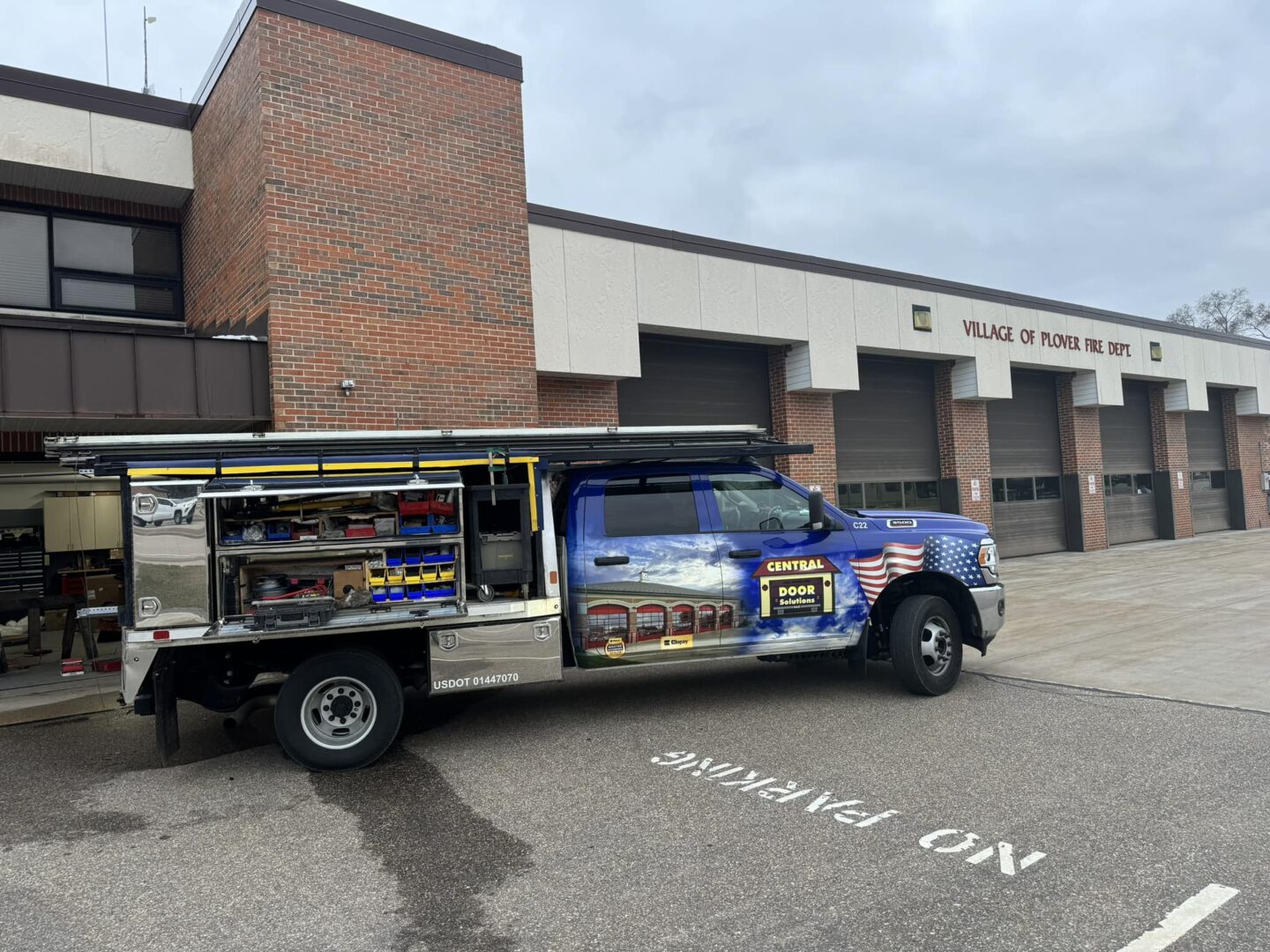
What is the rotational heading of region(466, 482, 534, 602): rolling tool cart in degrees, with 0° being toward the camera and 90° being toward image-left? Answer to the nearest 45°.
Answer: approximately 0°

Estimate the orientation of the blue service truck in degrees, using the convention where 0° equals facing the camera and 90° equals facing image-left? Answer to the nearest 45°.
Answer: approximately 270°

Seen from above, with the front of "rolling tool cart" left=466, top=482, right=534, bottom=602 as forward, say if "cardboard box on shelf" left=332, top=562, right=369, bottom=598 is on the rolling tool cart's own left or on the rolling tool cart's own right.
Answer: on the rolling tool cart's own right

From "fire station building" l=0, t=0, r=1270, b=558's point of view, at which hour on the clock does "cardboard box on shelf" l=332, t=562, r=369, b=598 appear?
The cardboard box on shelf is roughly at 1 o'clock from the fire station building.

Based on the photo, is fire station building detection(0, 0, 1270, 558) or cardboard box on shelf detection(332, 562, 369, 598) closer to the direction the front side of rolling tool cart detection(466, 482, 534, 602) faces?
the cardboard box on shelf
